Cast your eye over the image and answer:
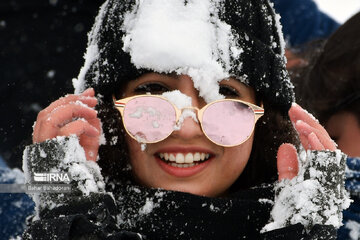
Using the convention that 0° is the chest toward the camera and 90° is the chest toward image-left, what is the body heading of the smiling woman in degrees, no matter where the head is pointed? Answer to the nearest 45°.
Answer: approximately 0°
